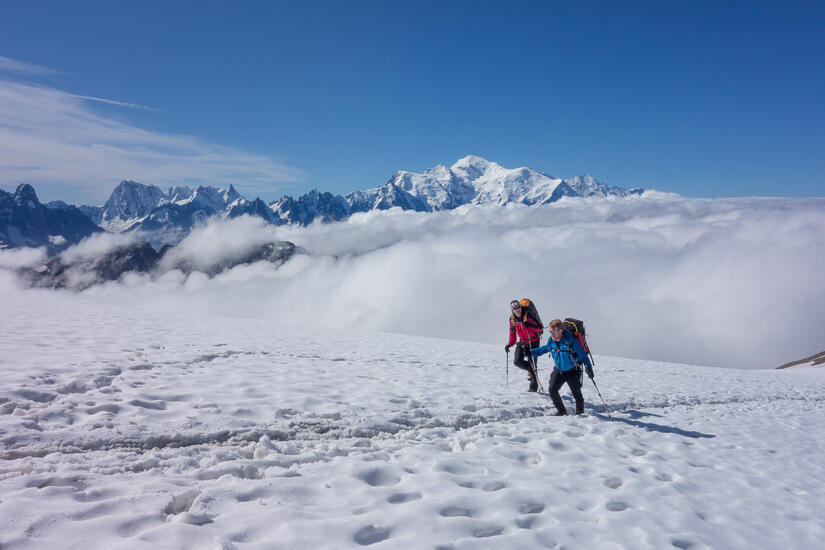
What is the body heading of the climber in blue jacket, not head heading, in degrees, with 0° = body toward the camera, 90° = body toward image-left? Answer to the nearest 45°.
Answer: approximately 45°
